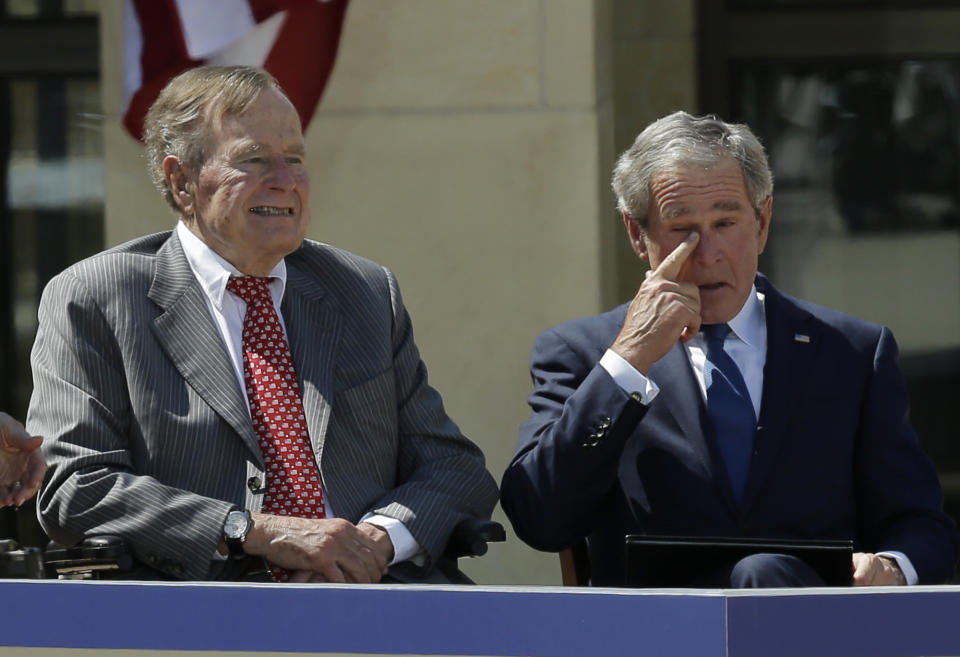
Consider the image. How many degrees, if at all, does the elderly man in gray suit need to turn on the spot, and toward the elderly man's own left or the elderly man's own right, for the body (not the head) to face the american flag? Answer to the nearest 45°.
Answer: approximately 135° to the elderly man's own left

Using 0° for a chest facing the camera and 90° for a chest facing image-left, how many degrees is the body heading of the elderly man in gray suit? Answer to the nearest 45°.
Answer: approximately 315°

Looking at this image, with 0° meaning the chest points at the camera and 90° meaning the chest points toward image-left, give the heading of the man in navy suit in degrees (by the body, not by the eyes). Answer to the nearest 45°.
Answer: approximately 0°

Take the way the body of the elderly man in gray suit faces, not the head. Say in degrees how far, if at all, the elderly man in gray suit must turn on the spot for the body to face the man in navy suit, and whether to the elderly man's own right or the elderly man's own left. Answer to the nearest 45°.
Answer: approximately 45° to the elderly man's own left

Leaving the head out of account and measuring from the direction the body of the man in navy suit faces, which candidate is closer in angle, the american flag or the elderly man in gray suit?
the elderly man in gray suit

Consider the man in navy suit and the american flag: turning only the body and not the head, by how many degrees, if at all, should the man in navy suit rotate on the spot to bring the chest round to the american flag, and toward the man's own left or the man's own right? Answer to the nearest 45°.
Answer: approximately 135° to the man's own right
